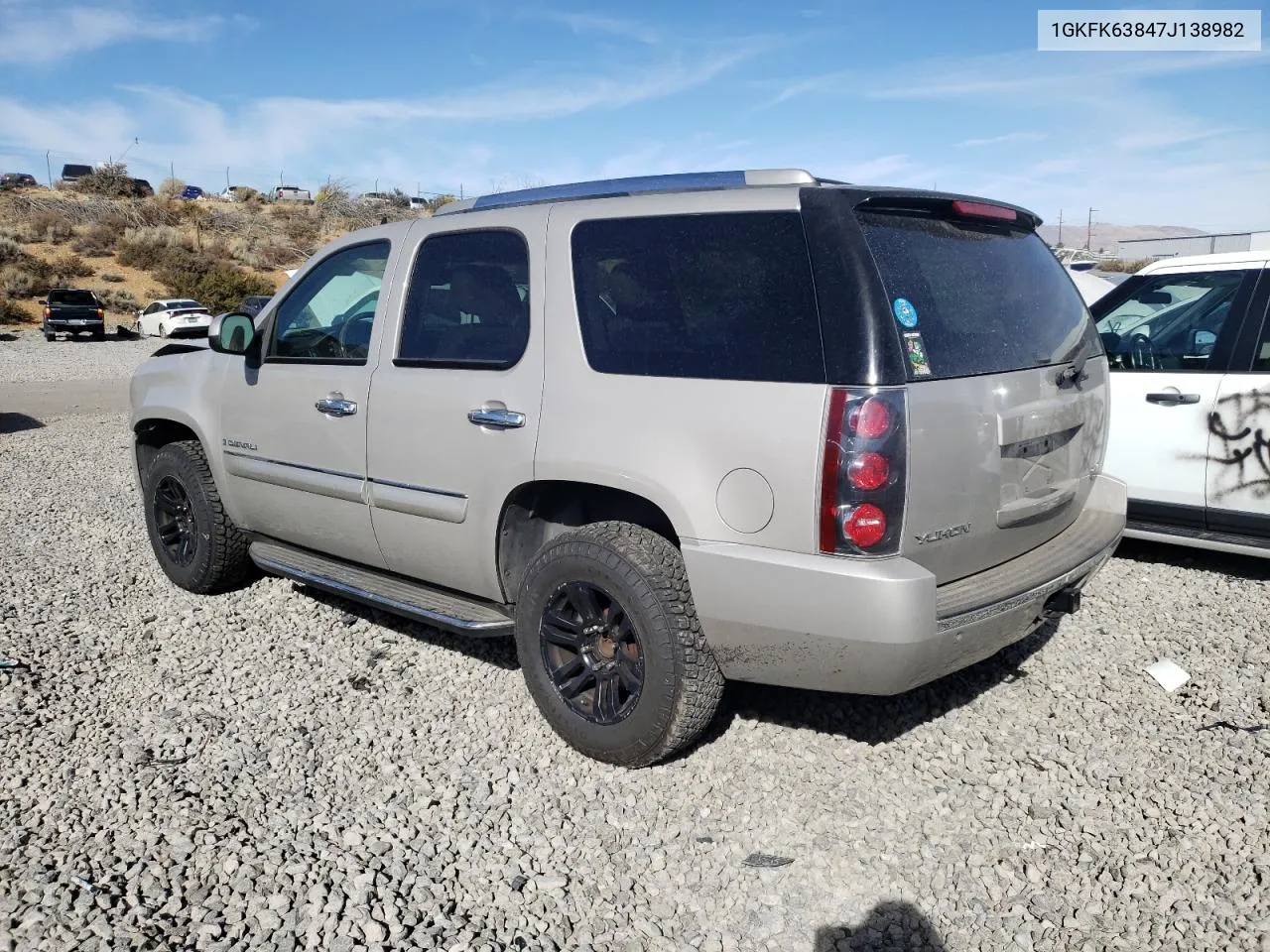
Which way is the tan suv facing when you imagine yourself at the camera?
facing away from the viewer and to the left of the viewer

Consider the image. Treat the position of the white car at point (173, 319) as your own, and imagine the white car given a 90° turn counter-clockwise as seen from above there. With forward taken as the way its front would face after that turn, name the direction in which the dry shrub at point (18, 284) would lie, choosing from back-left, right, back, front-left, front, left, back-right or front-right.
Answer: right

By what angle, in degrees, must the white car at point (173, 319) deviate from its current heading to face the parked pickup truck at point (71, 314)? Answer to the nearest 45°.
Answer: approximately 90° to its left

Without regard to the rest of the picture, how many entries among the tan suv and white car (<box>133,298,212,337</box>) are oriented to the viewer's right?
0

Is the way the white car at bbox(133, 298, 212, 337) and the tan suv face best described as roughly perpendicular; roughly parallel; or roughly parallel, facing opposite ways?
roughly parallel

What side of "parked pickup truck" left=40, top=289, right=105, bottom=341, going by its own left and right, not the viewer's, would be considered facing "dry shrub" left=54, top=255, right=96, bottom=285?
front

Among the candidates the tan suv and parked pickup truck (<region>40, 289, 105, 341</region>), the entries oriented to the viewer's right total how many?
0

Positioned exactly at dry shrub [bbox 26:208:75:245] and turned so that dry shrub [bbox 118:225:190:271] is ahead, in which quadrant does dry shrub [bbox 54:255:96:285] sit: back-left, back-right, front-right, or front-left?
front-right

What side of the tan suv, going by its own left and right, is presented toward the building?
right

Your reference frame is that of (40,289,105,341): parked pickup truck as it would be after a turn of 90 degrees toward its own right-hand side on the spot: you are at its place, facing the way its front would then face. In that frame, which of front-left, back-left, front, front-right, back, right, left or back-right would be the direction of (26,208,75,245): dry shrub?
left

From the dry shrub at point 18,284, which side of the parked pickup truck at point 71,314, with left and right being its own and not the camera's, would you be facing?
front

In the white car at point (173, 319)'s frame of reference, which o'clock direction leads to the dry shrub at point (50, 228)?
The dry shrub is roughly at 1 o'clock from the white car.

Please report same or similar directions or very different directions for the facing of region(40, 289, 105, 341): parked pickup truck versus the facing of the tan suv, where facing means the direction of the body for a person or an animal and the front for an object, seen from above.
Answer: same or similar directions

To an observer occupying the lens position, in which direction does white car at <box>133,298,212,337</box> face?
facing away from the viewer and to the left of the viewer

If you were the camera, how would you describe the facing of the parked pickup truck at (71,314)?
facing away from the viewer

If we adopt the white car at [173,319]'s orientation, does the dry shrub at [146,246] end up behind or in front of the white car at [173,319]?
in front
